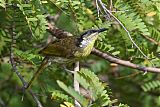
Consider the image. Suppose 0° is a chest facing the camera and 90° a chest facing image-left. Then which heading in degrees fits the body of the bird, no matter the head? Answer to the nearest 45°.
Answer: approximately 270°
